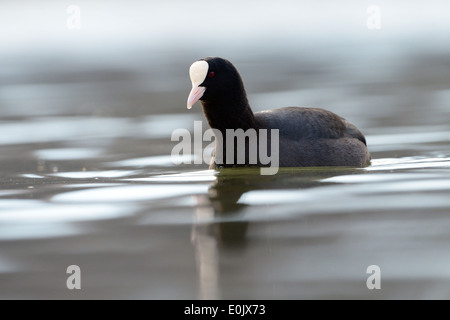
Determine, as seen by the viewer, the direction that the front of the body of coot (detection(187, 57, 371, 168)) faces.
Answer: to the viewer's left
